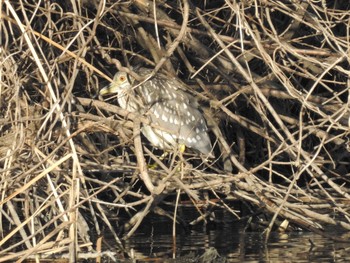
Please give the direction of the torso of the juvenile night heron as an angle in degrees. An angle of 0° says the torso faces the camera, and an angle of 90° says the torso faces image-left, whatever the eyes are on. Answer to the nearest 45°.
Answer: approximately 90°
